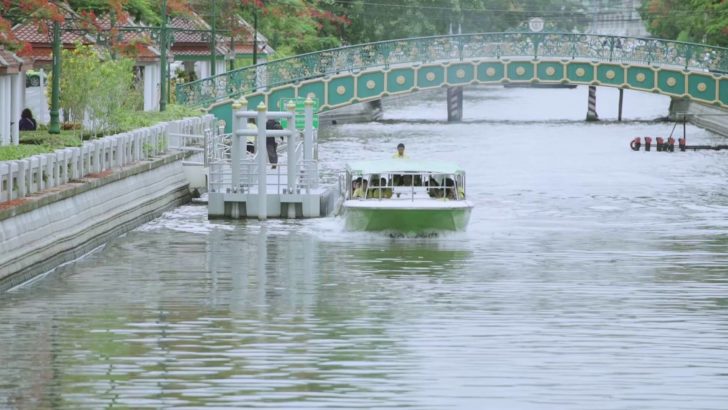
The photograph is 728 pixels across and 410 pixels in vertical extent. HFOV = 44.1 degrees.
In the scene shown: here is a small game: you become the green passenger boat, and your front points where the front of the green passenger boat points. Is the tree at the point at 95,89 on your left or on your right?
on your right

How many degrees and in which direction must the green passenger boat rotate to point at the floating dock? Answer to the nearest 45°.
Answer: approximately 135° to its right

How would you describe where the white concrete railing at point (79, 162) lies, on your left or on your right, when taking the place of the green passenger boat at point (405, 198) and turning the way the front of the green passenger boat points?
on your right

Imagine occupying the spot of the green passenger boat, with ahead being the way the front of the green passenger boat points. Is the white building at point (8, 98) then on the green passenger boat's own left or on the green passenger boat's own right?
on the green passenger boat's own right

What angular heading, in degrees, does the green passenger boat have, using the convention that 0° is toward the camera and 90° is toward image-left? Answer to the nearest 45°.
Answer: approximately 0°

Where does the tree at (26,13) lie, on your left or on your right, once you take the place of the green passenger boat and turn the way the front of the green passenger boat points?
on your right
